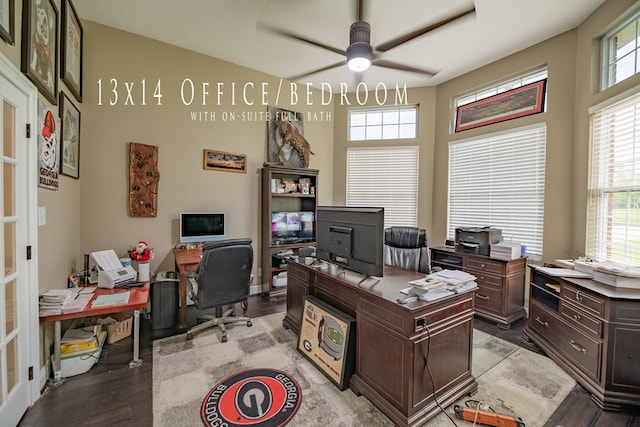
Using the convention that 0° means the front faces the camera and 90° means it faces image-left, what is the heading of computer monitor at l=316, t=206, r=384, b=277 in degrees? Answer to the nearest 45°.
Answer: approximately 225°

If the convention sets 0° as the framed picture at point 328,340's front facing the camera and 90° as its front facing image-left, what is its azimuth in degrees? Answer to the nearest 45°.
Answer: approximately 45°

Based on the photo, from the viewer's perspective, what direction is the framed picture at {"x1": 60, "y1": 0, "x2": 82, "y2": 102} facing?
to the viewer's right

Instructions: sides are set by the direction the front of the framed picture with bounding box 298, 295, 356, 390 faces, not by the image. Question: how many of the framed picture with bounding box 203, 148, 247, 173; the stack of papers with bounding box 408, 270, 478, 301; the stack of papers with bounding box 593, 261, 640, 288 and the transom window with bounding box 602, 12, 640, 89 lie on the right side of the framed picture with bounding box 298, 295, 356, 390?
1

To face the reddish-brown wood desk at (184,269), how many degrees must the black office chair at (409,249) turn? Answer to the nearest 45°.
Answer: approximately 45° to its right

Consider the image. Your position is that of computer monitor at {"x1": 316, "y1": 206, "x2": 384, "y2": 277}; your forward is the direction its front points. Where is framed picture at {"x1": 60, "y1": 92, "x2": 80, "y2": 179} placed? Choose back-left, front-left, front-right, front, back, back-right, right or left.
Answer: back-left

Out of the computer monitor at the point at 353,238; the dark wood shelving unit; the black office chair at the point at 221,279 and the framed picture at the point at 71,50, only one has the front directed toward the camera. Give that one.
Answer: the dark wood shelving unit

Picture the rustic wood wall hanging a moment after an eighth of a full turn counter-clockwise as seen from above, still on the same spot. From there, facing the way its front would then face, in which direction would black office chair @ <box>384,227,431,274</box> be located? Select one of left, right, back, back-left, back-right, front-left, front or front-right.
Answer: front

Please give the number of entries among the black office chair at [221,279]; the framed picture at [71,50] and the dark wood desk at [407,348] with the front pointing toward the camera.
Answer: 0

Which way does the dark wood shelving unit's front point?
toward the camera

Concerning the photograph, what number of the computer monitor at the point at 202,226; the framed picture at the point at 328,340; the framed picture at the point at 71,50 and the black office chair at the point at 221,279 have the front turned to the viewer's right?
1

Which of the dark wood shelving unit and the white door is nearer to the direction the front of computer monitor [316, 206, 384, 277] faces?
the dark wood shelving unit

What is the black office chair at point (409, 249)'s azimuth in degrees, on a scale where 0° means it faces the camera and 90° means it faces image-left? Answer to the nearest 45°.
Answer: approximately 45°

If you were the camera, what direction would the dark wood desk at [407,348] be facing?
facing away from the viewer and to the right of the viewer

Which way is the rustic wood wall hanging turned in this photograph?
toward the camera
